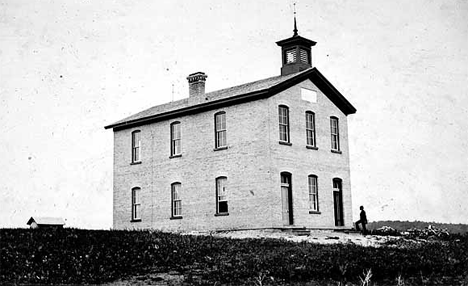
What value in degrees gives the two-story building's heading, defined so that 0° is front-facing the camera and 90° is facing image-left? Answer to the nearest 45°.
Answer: approximately 315°

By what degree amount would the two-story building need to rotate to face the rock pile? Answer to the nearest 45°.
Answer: approximately 45° to its left

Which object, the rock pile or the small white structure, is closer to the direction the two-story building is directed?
the rock pile
